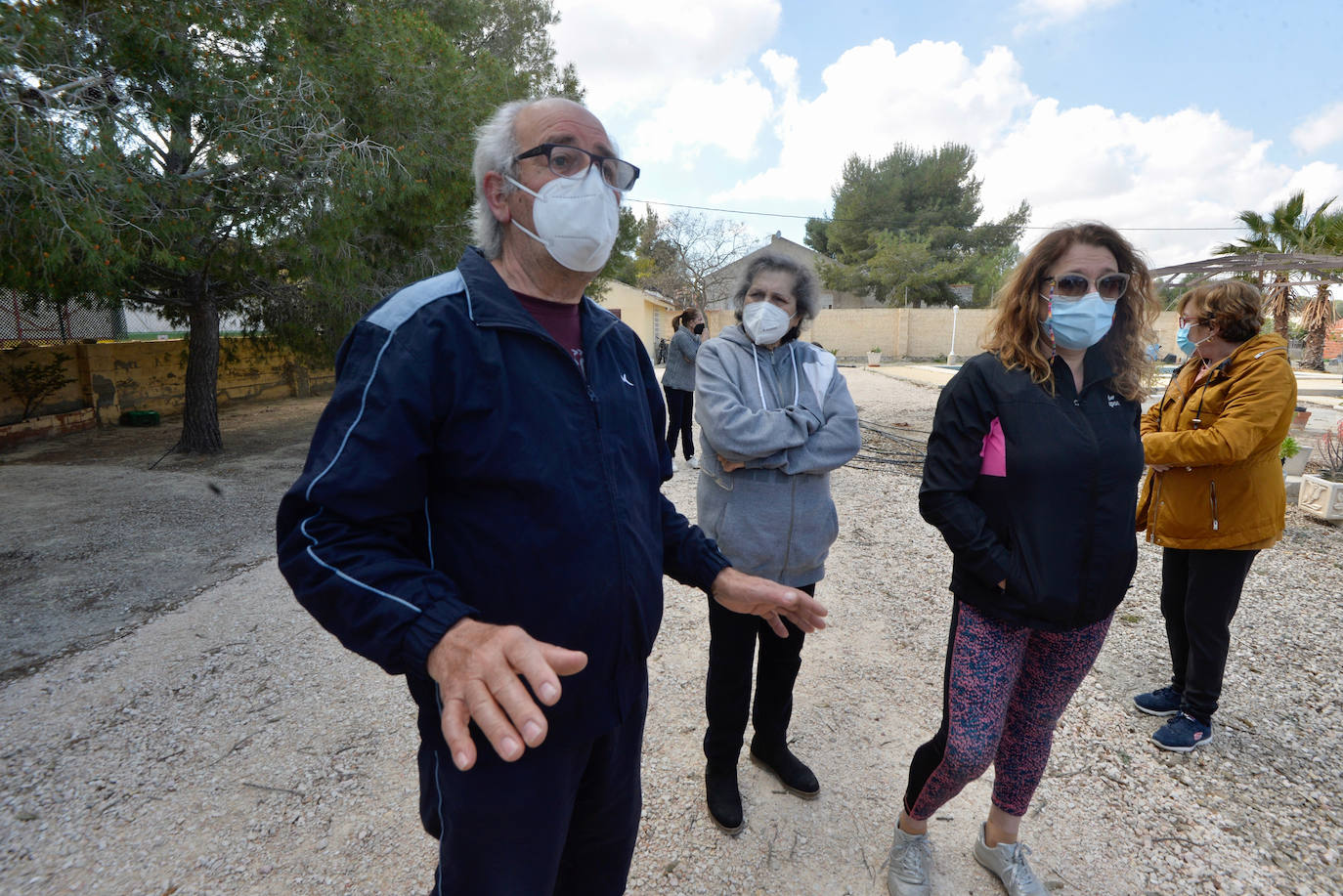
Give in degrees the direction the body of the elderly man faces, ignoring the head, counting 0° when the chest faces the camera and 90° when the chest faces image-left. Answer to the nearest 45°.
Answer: approximately 315°

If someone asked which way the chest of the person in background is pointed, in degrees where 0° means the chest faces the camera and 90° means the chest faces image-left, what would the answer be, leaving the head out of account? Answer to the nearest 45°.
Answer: approximately 270°

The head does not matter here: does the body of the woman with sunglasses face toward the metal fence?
no

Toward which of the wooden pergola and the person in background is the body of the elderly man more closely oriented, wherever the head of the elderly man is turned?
the wooden pergola

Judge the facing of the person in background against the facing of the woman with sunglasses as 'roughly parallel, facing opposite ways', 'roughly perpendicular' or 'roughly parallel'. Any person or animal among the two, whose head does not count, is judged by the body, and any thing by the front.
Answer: roughly perpendicular

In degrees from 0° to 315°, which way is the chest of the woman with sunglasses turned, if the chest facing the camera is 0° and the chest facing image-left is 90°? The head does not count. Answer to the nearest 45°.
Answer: approximately 315°

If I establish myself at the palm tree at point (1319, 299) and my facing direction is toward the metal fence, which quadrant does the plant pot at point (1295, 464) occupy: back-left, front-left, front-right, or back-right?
front-left

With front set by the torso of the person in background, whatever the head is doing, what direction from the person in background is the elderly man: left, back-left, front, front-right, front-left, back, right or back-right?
right

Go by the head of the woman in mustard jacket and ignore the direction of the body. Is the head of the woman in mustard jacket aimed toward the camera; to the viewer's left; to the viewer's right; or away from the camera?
to the viewer's left

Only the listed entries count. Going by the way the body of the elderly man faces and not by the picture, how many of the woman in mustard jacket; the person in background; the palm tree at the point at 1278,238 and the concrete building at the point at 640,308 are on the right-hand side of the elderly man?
0

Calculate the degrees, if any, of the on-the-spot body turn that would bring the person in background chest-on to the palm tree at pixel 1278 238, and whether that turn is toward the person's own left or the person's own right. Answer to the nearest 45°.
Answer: approximately 45° to the person's own left

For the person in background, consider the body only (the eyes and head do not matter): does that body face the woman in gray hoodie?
no

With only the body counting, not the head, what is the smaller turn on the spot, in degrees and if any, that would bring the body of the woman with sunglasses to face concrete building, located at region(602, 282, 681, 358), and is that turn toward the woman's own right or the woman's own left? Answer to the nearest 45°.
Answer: approximately 180°

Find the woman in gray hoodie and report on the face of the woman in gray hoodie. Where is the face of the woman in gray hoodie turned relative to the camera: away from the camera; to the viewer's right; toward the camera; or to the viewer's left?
toward the camera

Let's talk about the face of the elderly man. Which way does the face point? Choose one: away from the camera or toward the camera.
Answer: toward the camera
